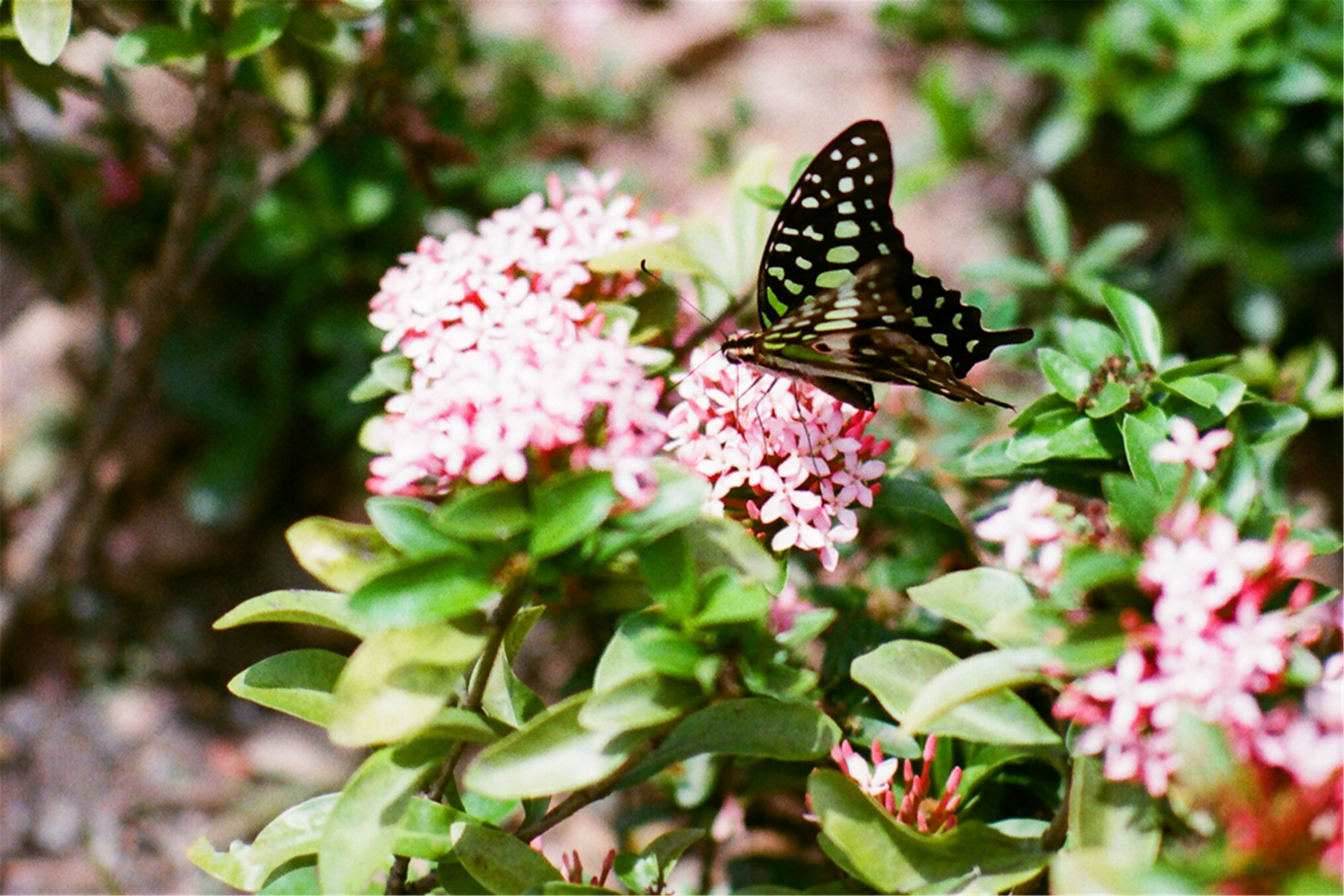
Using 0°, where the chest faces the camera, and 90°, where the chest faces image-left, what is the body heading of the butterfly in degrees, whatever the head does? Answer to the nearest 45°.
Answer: approximately 90°
